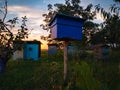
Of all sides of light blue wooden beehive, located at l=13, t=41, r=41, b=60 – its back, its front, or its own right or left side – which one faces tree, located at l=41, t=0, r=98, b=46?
left

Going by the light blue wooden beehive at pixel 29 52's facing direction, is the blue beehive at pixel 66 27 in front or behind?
in front

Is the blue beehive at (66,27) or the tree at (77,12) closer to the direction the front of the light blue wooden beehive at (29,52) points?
the blue beehive

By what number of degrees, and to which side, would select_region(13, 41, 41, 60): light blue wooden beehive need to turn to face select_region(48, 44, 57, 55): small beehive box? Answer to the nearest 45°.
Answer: approximately 90° to its left

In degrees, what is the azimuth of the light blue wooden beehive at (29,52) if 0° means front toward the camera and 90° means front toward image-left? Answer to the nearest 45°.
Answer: approximately 315°
